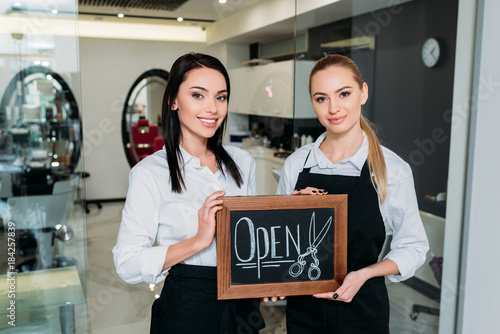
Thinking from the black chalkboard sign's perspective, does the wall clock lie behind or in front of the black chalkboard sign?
behind

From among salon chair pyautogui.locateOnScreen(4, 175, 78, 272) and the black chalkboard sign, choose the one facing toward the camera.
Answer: the black chalkboard sign

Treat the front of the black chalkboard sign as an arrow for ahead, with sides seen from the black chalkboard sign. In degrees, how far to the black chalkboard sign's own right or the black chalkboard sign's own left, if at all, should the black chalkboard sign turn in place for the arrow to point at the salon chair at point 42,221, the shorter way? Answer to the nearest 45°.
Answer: approximately 135° to the black chalkboard sign's own right

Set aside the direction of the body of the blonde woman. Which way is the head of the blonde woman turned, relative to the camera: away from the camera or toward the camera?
toward the camera

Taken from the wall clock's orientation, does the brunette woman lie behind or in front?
in front

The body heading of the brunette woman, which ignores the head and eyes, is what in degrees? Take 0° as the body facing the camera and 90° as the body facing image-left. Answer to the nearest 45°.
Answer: approximately 315°

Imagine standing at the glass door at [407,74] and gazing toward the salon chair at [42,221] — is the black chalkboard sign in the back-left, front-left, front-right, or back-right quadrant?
front-left

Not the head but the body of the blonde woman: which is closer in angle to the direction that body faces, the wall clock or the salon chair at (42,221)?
the salon chair

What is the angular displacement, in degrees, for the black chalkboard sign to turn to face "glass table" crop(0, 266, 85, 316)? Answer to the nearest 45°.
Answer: approximately 135° to its right

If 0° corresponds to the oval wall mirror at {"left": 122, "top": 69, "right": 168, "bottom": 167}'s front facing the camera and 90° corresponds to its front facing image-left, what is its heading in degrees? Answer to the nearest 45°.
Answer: approximately 315°

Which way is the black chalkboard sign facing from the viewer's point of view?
toward the camera

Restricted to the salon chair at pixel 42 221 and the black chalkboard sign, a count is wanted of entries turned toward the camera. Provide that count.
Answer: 1

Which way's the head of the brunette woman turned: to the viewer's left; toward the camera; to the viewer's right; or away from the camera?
toward the camera
